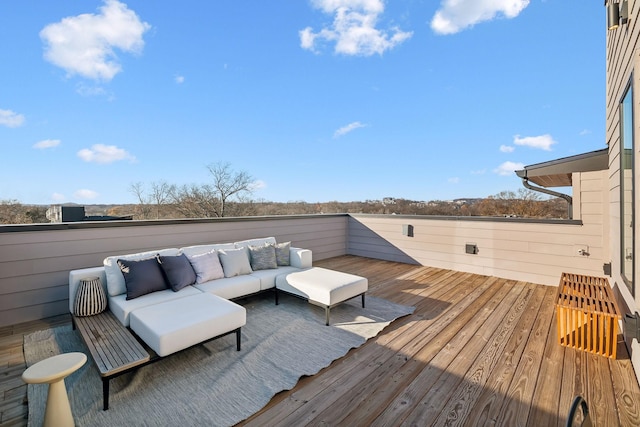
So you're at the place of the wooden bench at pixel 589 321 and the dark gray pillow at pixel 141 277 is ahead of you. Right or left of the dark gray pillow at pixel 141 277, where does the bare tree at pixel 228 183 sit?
right

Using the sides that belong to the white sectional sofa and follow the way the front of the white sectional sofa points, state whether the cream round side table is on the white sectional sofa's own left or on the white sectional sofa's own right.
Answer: on the white sectional sofa's own right

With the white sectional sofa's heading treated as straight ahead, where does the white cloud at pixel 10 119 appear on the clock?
The white cloud is roughly at 6 o'clock from the white sectional sofa.

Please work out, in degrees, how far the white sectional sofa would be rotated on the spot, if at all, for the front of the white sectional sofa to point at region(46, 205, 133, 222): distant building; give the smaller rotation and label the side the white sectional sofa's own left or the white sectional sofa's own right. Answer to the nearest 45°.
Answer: approximately 180°

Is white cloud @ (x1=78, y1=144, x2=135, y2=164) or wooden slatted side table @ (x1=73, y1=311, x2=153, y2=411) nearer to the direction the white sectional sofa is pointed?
the wooden slatted side table

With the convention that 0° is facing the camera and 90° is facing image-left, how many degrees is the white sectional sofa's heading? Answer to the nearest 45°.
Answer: approximately 315°

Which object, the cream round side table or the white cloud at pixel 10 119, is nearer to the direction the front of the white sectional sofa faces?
the cream round side table

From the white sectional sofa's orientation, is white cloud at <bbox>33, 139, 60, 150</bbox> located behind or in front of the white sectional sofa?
behind

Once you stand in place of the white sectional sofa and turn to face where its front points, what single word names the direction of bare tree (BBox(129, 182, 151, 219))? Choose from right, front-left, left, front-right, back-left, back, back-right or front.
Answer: back-left
